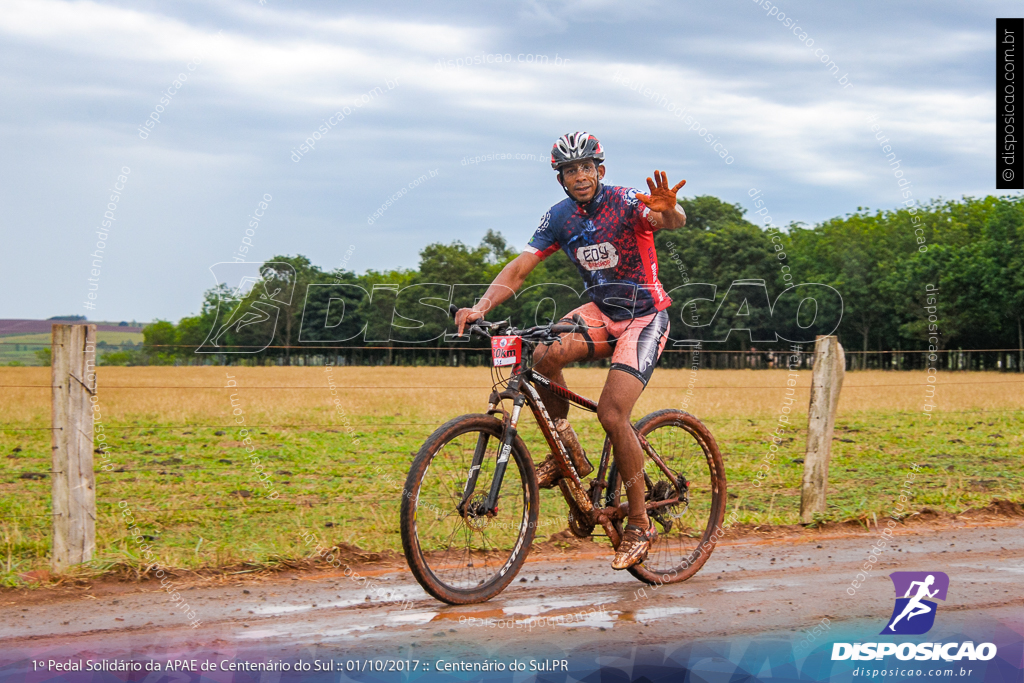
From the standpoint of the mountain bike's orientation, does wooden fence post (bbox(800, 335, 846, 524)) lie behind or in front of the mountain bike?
behind

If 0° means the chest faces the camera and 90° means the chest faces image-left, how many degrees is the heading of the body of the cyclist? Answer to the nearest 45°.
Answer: approximately 45°

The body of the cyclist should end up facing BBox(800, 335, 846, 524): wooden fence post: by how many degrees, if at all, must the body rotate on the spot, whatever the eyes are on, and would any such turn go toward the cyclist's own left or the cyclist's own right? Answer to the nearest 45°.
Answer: approximately 180°

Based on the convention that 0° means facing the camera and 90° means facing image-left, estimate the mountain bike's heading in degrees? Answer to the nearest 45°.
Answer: approximately 45°
